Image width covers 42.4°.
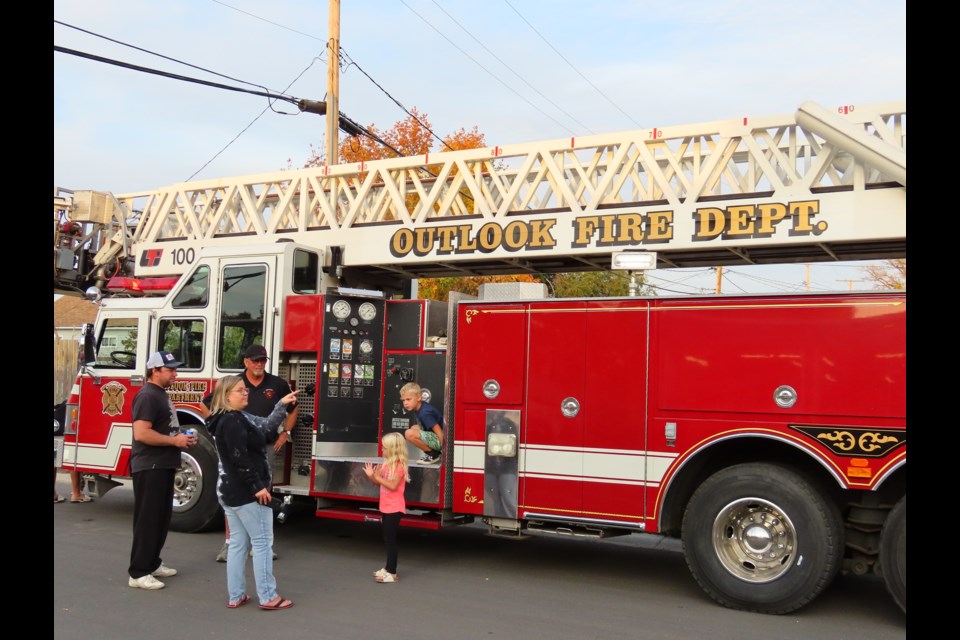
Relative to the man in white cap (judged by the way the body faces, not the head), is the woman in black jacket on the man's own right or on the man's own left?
on the man's own right

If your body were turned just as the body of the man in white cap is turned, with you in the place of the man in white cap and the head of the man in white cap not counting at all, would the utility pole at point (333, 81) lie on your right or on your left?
on your left

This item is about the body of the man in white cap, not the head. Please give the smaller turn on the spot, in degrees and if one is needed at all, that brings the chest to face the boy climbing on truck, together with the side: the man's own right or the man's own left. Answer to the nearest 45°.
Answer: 0° — they already face them

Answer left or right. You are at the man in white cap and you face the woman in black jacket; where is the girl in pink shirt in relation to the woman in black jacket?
left

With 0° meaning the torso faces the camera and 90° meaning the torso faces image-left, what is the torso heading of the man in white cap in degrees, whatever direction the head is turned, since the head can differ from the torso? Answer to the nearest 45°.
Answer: approximately 270°

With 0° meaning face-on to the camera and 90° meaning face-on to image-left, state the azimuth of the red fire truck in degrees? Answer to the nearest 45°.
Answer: approximately 135°

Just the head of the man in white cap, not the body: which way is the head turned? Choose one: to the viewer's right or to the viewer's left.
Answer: to the viewer's right

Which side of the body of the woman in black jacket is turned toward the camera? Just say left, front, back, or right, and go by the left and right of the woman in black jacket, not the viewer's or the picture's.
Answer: right

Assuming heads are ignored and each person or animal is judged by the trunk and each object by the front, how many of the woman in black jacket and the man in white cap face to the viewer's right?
2

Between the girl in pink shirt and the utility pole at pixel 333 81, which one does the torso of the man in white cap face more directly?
the girl in pink shirt

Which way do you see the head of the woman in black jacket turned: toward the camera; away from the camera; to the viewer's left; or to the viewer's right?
to the viewer's right

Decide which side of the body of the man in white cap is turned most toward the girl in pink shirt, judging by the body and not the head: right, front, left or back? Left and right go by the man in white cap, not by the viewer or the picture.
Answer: front
